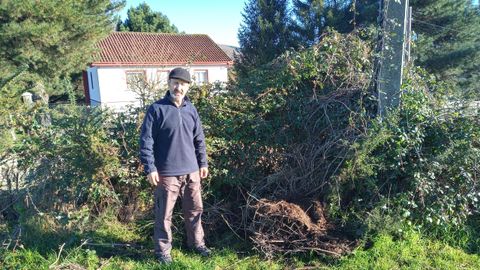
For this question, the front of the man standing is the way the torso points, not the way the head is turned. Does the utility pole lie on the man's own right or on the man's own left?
on the man's own left

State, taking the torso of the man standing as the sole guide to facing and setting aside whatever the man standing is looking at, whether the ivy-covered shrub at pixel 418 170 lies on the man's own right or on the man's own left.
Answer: on the man's own left

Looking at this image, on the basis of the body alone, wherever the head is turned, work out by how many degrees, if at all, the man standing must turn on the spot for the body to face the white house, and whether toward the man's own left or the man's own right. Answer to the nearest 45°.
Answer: approximately 180°

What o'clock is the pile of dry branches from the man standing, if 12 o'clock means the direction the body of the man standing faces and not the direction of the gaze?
The pile of dry branches is roughly at 9 o'clock from the man standing.

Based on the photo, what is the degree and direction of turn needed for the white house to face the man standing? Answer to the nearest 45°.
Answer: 0° — it already faces them

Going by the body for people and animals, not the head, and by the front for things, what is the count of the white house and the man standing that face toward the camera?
2

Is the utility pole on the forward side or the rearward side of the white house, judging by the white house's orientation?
on the forward side

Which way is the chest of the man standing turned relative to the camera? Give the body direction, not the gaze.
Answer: toward the camera

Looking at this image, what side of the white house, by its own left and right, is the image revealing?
front

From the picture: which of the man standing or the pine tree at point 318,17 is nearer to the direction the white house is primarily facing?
the man standing

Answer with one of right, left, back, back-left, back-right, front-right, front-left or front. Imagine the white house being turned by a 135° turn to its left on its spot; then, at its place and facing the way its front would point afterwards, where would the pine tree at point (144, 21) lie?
front-left

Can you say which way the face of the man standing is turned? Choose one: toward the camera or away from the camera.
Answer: toward the camera

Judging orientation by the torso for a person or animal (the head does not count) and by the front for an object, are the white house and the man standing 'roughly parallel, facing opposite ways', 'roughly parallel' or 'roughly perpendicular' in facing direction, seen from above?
roughly parallel

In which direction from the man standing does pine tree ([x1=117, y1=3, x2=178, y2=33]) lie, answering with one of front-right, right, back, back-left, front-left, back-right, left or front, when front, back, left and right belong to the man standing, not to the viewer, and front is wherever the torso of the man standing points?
back
